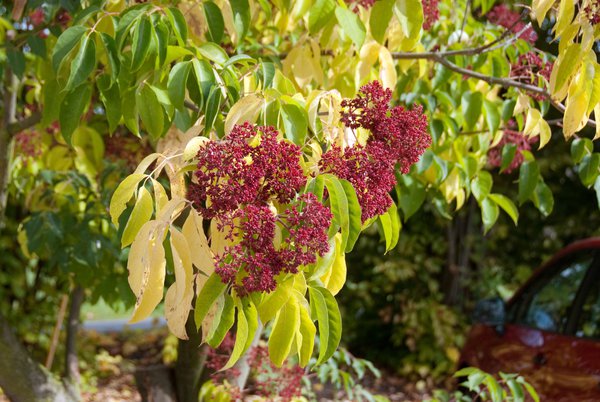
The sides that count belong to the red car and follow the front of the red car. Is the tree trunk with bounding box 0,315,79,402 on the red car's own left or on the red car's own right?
on the red car's own left

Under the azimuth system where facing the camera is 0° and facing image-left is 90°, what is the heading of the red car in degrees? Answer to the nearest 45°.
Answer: approximately 135°

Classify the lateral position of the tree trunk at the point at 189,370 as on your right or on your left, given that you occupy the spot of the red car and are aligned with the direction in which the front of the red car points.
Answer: on your left

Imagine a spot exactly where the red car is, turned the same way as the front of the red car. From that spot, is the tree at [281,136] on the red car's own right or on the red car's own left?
on the red car's own left

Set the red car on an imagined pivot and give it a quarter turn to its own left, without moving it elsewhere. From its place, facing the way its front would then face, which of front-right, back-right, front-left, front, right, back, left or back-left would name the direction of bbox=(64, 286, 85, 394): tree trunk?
front-right
